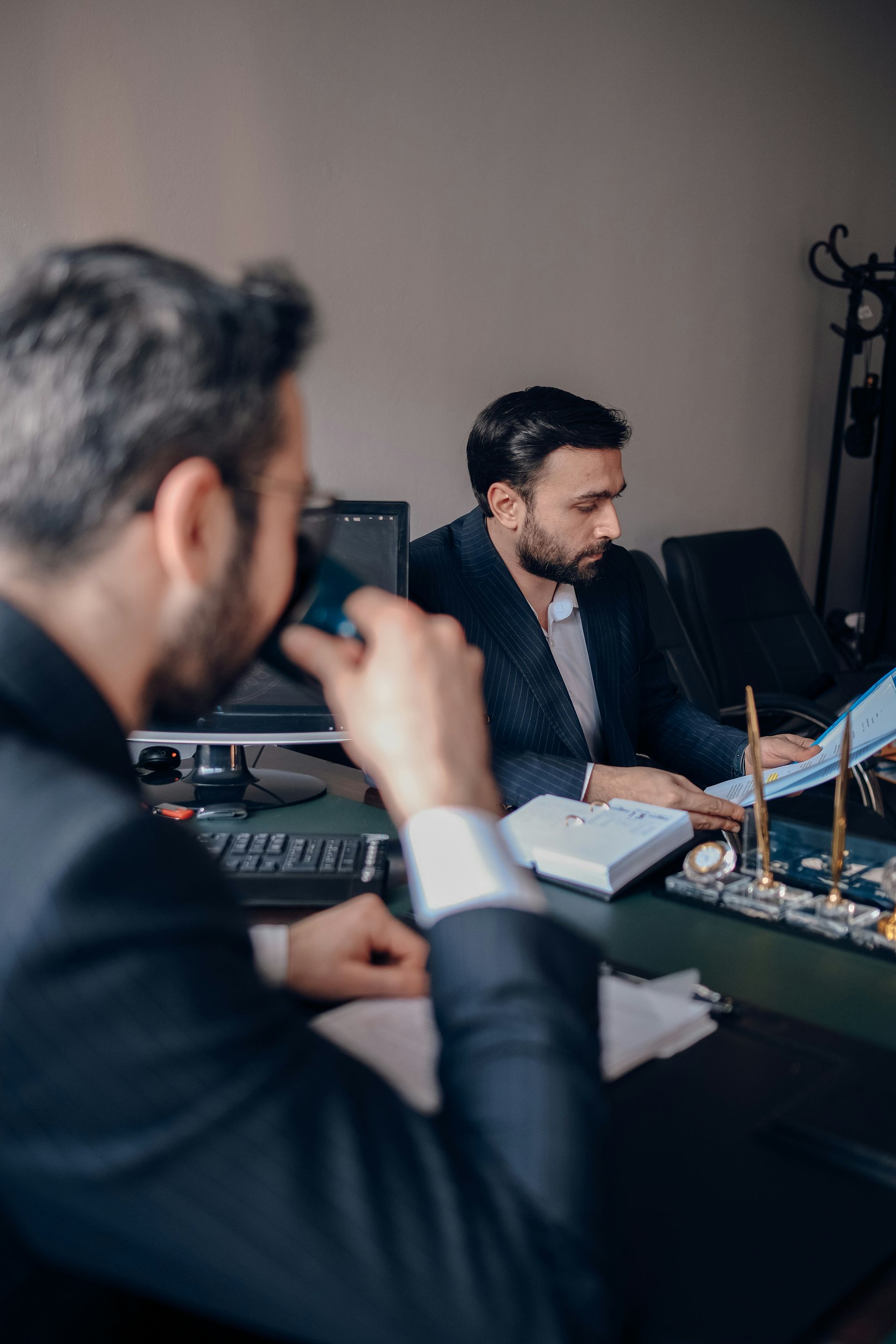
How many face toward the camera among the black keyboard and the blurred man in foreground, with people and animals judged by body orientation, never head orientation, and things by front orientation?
1

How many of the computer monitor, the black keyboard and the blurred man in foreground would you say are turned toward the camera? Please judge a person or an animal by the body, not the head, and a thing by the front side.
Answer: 2

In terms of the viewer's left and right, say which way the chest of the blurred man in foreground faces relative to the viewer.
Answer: facing away from the viewer and to the right of the viewer

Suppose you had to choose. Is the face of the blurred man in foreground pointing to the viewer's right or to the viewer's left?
to the viewer's right

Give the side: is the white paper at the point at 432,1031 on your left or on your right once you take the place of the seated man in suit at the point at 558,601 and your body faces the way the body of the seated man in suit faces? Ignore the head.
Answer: on your right

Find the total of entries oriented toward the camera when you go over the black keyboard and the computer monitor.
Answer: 2

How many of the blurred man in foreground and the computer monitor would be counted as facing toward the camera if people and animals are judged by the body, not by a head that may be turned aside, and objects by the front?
1
